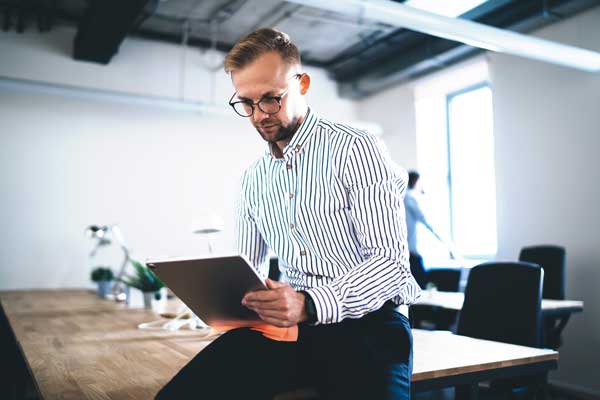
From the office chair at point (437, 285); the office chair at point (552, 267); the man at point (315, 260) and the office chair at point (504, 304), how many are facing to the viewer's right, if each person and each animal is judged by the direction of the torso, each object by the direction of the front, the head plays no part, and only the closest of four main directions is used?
0

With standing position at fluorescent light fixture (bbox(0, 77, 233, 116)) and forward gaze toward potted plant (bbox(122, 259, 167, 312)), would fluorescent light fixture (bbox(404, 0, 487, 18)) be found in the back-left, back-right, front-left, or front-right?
front-left

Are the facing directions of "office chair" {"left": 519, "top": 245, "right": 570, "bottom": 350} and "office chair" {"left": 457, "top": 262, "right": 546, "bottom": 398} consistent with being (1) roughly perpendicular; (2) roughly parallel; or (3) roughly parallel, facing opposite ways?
roughly parallel

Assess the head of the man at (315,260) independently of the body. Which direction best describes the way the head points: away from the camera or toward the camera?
toward the camera

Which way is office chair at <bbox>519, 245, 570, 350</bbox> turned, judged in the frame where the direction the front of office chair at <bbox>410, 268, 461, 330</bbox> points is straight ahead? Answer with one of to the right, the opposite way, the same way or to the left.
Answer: the same way

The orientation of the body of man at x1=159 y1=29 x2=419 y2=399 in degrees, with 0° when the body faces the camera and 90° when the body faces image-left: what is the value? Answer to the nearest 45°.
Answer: approximately 45°

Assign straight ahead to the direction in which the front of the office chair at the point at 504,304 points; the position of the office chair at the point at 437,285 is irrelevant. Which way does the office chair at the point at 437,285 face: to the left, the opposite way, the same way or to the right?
the same way

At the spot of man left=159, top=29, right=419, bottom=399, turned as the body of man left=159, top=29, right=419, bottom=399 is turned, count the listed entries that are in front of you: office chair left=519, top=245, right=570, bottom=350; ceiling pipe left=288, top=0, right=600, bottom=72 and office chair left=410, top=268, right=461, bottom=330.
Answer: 0

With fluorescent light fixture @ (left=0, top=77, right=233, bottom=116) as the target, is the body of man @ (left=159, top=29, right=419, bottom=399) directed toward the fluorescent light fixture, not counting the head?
no
